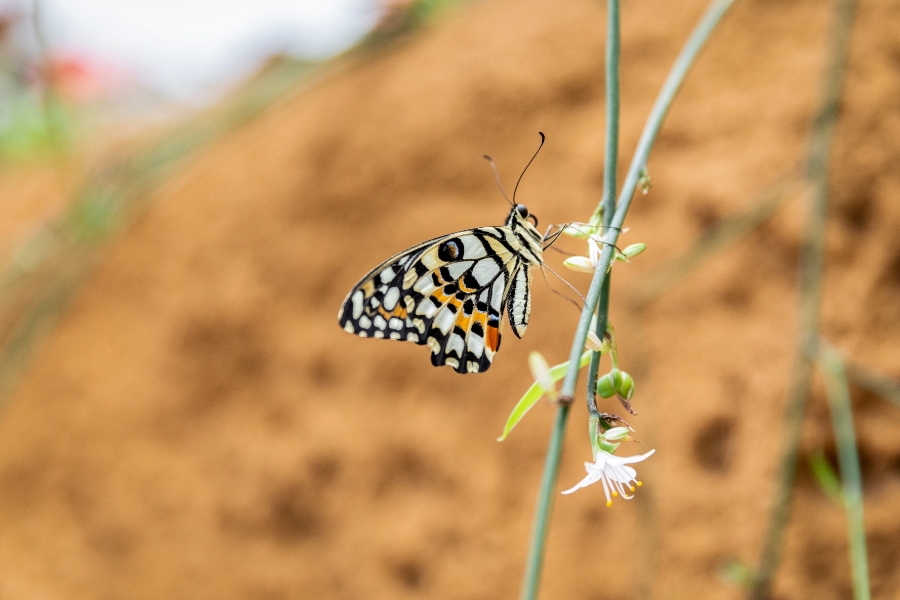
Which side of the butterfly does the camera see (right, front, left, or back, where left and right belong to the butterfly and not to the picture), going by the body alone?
right
